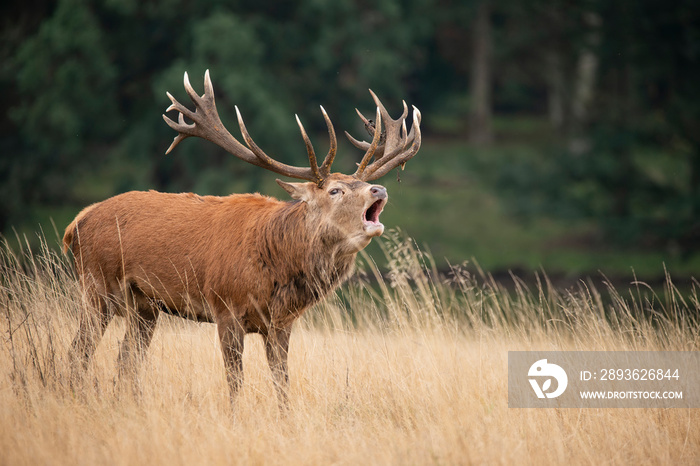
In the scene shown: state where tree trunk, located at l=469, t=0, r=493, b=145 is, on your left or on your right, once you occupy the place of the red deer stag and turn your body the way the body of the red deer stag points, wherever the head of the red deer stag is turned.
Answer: on your left

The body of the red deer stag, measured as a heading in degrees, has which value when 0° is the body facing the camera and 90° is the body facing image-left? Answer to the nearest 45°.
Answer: approximately 315°
